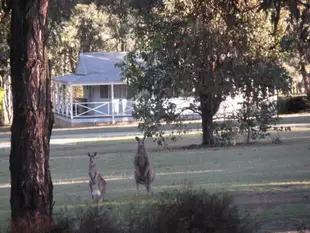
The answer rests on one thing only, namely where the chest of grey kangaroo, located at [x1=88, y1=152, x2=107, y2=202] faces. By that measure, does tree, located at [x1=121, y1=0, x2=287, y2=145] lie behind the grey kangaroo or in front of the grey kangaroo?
behind

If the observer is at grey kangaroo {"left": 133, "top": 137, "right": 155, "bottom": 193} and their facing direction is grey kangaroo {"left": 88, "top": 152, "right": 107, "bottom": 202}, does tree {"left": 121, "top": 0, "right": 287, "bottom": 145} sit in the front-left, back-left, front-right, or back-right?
back-right

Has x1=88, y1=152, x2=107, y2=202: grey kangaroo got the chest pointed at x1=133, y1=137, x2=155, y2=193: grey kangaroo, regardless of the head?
no

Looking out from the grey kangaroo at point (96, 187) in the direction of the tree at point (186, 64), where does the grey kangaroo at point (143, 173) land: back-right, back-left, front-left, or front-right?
front-right
